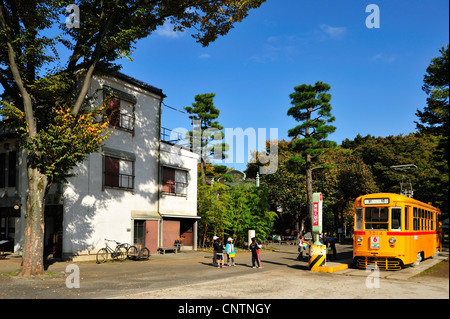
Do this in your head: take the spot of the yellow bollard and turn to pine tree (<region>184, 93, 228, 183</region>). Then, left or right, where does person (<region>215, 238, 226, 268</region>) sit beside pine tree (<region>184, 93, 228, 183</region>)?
left

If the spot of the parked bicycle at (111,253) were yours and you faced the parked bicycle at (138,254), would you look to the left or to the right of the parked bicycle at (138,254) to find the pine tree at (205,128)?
left
